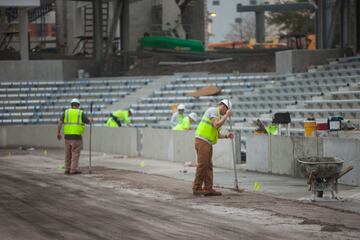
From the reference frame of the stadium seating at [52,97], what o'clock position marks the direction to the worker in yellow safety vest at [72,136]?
The worker in yellow safety vest is roughly at 12 o'clock from the stadium seating.

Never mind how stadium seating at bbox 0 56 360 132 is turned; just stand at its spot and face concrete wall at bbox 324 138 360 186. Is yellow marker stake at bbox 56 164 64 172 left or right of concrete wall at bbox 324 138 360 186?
right

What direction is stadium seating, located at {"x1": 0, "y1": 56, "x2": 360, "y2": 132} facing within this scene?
toward the camera

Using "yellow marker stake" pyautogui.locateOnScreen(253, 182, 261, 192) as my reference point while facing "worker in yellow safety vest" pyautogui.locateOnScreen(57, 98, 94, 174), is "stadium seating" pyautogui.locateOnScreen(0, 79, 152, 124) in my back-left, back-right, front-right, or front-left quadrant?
front-right

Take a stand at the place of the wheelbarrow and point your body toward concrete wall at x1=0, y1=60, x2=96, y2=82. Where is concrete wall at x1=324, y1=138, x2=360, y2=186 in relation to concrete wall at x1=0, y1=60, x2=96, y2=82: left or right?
right

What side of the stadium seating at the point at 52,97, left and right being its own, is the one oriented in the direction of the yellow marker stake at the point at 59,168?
front
